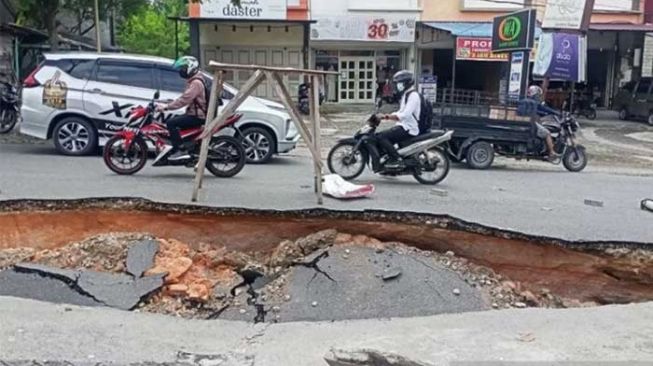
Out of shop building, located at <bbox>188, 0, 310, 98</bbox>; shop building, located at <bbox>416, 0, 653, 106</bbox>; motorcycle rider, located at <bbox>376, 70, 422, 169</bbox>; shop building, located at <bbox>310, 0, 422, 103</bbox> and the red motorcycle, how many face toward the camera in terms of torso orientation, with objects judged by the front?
3

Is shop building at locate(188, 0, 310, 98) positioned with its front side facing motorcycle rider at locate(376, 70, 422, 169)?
yes

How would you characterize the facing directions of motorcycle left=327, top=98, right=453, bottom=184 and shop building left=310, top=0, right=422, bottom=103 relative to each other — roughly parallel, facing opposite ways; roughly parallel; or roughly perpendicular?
roughly perpendicular

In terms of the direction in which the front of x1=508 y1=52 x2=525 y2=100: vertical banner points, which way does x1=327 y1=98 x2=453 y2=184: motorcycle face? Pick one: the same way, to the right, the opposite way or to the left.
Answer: to the right

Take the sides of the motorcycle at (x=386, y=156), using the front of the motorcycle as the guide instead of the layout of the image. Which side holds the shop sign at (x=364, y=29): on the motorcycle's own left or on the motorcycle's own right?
on the motorcycle's own right

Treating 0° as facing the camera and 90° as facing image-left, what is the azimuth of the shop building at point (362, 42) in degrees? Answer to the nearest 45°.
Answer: approximately 0°

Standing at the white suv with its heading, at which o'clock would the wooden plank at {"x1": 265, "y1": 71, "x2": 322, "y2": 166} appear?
The wooden plank is roughly at 2 o'clock from the white suv.

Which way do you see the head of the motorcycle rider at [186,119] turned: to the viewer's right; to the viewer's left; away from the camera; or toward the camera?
to the viewer's left

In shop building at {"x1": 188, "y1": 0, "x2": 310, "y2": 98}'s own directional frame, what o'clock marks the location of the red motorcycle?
The red motorcycle is roughly at 12 o'clock from the shop building.

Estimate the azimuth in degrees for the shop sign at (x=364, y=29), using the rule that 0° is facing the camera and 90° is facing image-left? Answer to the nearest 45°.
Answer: approximately 0°

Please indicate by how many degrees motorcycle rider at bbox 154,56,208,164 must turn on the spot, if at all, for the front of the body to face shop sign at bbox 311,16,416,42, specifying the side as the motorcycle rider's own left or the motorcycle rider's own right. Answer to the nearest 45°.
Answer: approximately 135° to the motorcycle rider's own right

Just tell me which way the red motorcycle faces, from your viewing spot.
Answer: facing to the left of the viewer

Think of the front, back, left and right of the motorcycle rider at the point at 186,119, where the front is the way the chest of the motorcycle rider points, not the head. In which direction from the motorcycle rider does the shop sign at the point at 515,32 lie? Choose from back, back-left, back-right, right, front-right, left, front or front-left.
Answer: back-right

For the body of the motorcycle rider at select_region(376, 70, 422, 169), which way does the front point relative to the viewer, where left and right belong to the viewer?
facing to the left of the viewer

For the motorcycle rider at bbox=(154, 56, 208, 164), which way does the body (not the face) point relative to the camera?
to the viewer's left
